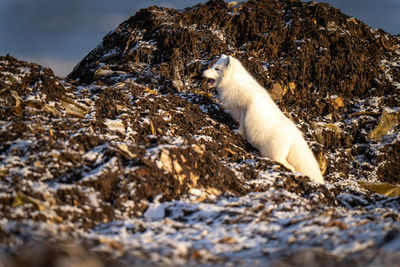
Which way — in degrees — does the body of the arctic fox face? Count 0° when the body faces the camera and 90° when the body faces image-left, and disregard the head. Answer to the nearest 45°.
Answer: approximately 90°
